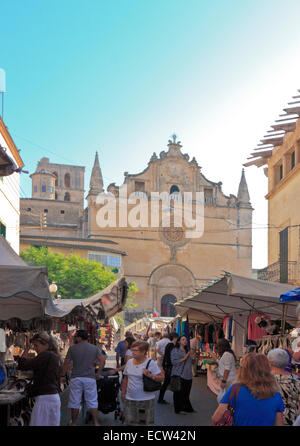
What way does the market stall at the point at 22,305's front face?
to the viewer's right

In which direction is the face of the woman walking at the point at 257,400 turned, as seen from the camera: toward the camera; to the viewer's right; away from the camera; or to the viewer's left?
away from the camera

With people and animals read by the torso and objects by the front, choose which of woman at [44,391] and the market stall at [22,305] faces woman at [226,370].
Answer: the market stall

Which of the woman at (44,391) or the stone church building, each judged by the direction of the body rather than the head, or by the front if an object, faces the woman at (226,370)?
the stone church building

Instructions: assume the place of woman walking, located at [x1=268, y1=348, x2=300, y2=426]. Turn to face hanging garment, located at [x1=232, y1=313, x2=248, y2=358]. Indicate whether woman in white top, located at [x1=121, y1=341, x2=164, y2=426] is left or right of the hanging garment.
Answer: left

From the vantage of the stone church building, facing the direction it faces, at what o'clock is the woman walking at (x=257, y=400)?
The woman walking is roughly at 12 o'clock from the stone church building.
